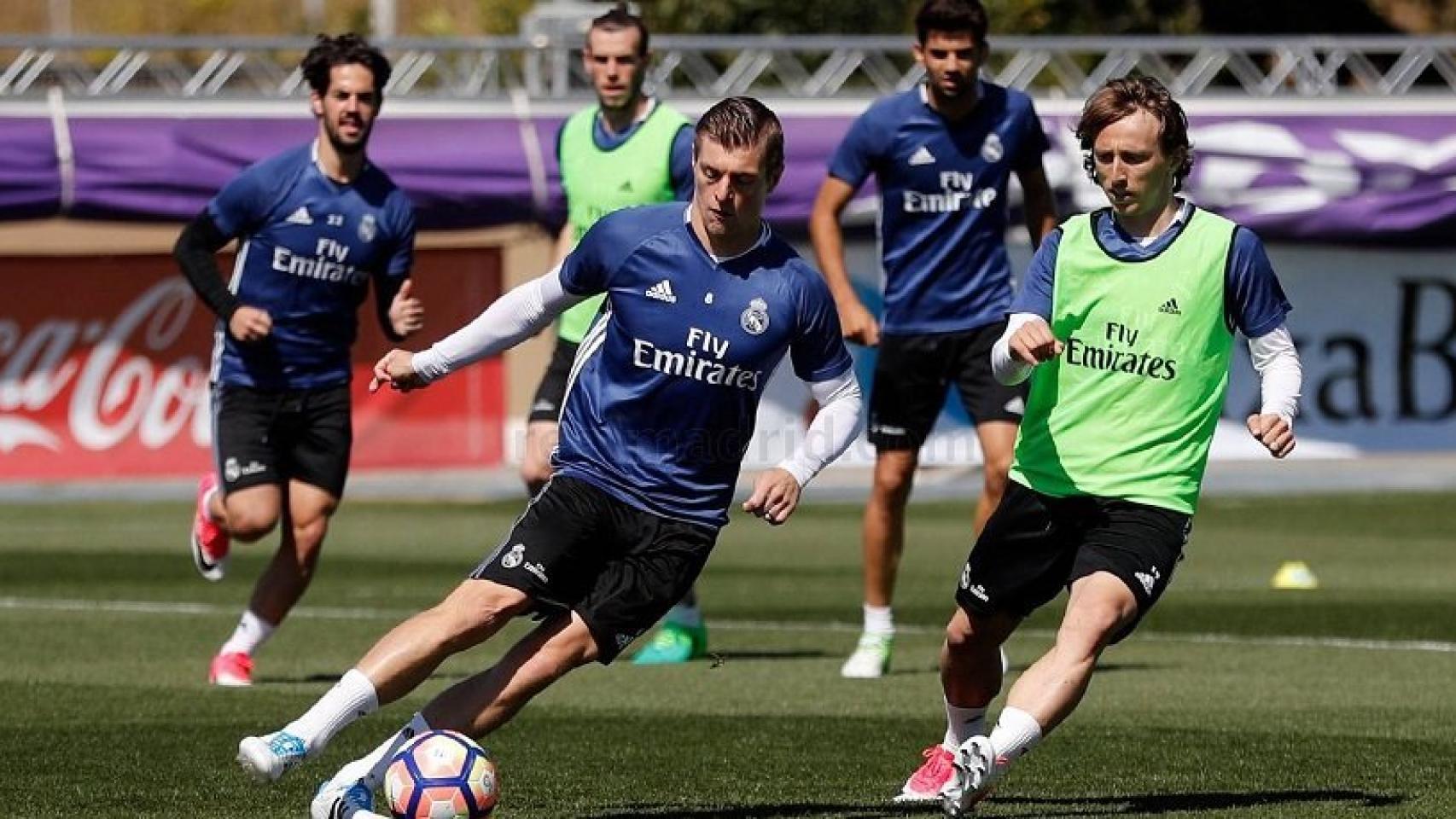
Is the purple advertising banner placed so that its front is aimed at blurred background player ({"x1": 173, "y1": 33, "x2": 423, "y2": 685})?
yes

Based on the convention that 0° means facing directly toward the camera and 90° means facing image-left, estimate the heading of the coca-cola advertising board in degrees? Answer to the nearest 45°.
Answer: approximately 0°

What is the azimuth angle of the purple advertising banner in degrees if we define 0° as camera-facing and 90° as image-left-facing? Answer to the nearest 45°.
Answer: approximately 0°

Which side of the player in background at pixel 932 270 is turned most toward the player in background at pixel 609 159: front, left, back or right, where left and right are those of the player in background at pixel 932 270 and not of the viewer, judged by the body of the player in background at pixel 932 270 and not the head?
right

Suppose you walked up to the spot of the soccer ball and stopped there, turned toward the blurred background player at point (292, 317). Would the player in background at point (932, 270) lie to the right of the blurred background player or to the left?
right

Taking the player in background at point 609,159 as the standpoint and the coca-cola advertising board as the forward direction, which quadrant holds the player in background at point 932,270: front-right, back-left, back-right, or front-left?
back-right

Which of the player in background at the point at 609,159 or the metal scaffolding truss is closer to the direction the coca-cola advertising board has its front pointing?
the player in background

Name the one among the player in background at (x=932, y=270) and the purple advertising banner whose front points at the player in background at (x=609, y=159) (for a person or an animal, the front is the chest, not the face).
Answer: the purple advertising banner

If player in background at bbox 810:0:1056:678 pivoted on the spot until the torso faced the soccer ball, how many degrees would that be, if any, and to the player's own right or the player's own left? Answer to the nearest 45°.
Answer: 0° — they already face it
